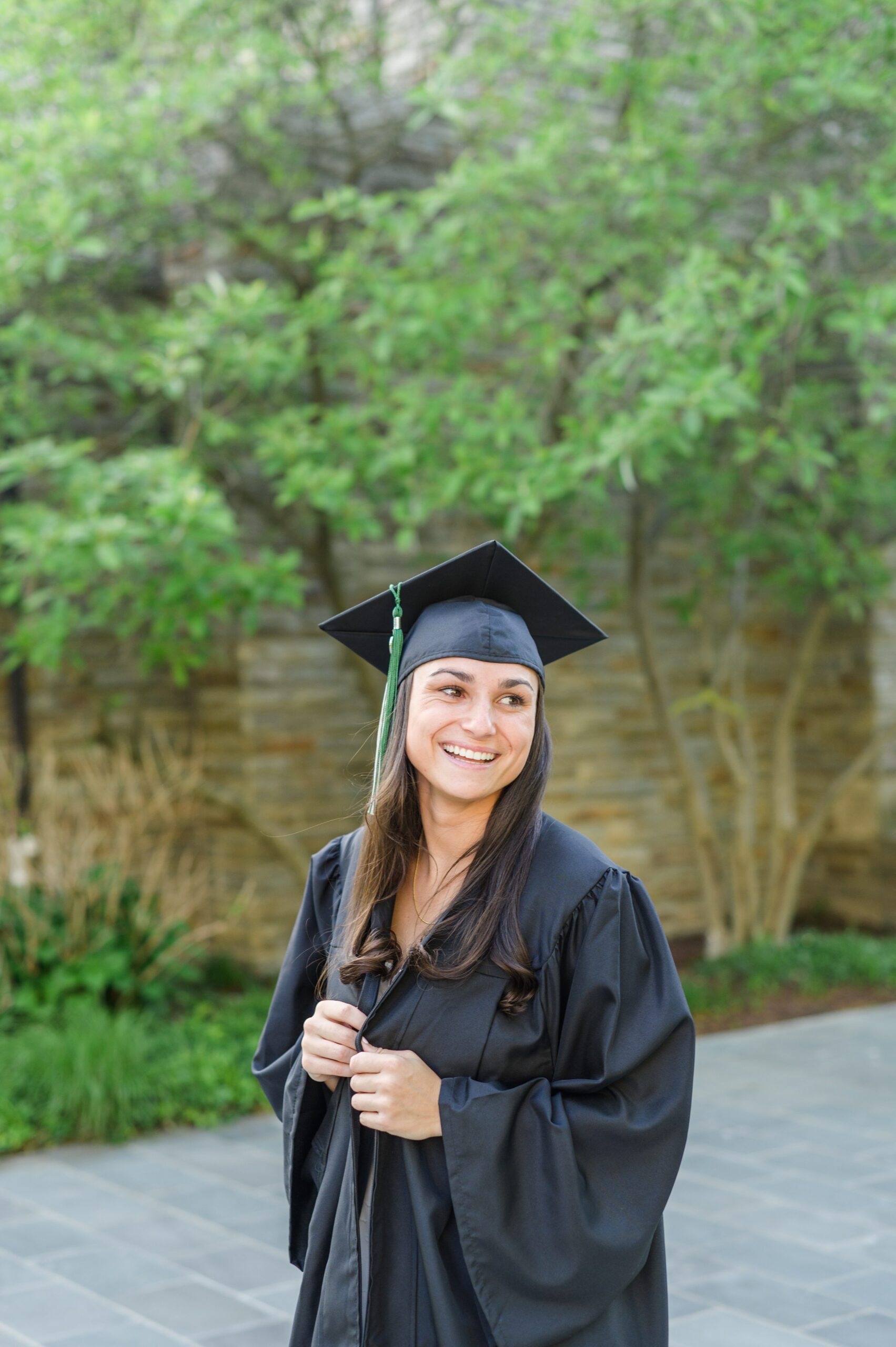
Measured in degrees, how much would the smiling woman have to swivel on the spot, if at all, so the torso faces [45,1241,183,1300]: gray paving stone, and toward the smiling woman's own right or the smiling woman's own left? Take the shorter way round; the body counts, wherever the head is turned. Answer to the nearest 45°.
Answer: approximately 90° to the smiling woman's own right

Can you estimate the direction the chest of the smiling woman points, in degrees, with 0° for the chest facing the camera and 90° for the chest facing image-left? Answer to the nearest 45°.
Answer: approximately 45°

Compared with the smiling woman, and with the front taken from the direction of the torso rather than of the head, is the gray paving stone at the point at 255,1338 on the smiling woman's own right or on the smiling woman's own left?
on the smiling woman's own right

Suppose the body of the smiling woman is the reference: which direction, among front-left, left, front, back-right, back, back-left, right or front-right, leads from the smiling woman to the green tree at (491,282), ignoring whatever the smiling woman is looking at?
back-right

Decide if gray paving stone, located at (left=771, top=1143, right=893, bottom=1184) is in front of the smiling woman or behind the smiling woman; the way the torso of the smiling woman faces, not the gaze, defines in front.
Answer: behind

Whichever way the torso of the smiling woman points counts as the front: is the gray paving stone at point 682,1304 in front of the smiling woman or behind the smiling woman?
behind

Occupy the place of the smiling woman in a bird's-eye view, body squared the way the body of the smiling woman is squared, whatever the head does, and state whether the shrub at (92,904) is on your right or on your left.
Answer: on your right

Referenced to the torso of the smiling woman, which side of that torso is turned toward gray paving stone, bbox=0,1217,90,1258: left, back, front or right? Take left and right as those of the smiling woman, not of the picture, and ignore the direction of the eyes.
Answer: right

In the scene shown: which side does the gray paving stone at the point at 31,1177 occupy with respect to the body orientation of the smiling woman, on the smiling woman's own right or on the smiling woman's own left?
on the smiling woman's own right

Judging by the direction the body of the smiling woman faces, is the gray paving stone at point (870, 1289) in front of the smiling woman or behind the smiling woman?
behind

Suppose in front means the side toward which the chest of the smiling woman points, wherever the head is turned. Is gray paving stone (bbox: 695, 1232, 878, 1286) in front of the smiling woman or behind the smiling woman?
behind
